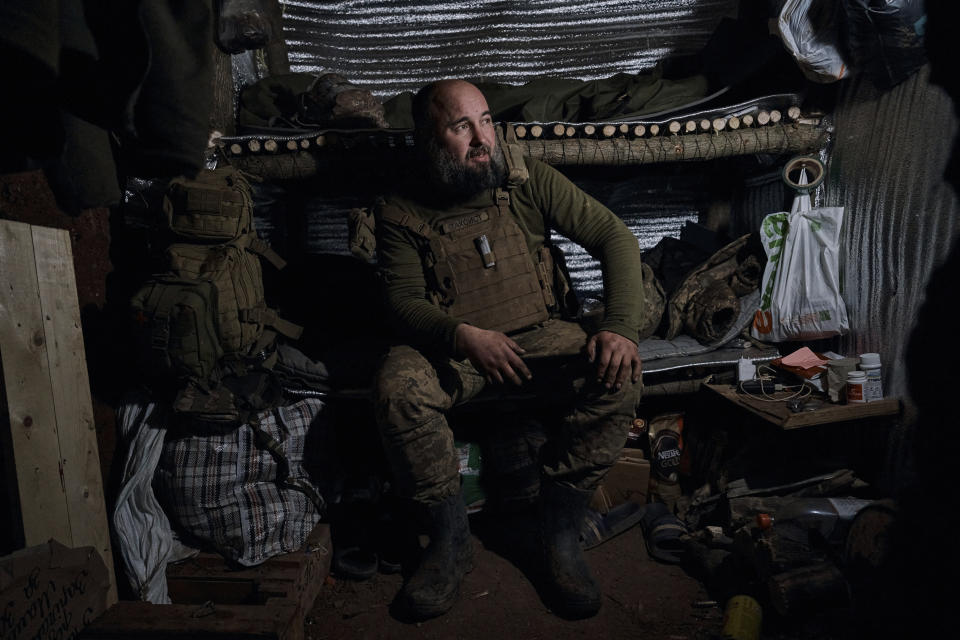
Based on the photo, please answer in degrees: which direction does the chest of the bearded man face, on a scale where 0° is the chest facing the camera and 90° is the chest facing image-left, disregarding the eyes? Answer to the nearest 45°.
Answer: approximately 0°

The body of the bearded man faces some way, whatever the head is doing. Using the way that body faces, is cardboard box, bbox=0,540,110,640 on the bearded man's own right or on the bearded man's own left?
on the bearded man's own right

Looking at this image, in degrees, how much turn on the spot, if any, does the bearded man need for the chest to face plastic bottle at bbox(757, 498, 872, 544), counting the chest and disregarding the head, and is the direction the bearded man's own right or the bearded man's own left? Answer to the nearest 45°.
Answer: approximately 90° to the bearded man's own left

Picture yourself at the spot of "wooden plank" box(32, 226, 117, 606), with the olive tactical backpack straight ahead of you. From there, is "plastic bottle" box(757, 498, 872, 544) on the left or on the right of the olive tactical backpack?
right

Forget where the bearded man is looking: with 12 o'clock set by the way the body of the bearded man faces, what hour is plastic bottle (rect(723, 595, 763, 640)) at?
The plastic bottle is roughly at 10 o'clock from the bearded man.

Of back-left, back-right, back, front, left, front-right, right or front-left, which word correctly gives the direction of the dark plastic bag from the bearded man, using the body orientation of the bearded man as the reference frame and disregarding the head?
left

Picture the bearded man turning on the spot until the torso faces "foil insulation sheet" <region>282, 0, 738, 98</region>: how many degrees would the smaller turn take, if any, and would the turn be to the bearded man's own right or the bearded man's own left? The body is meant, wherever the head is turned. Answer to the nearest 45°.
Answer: approximately 180°

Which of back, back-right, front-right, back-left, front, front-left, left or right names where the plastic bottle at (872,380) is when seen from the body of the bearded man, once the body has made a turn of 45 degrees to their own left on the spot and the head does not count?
front-left

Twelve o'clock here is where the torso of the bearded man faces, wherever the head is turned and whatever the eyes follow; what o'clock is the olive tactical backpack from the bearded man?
The olive tactical backpack is roughly at 3 o'clock from the bearded man.

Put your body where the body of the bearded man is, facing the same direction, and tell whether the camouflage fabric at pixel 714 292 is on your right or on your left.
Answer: on your left

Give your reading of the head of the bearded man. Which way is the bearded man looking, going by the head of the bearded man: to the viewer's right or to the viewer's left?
to the viewer's right

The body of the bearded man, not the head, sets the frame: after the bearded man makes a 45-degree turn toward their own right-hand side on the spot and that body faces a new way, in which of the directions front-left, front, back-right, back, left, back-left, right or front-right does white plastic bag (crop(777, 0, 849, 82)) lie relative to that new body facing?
back-left

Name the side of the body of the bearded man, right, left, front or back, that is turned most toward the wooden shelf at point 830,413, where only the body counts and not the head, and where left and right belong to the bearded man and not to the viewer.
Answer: left

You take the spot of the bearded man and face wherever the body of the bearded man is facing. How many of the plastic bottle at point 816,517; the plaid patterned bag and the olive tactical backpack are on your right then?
2
